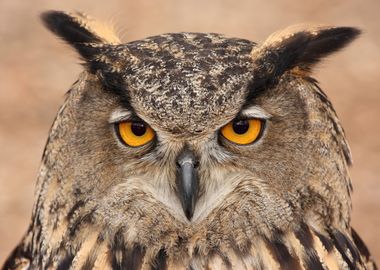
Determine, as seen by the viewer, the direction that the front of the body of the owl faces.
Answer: toward the camera
